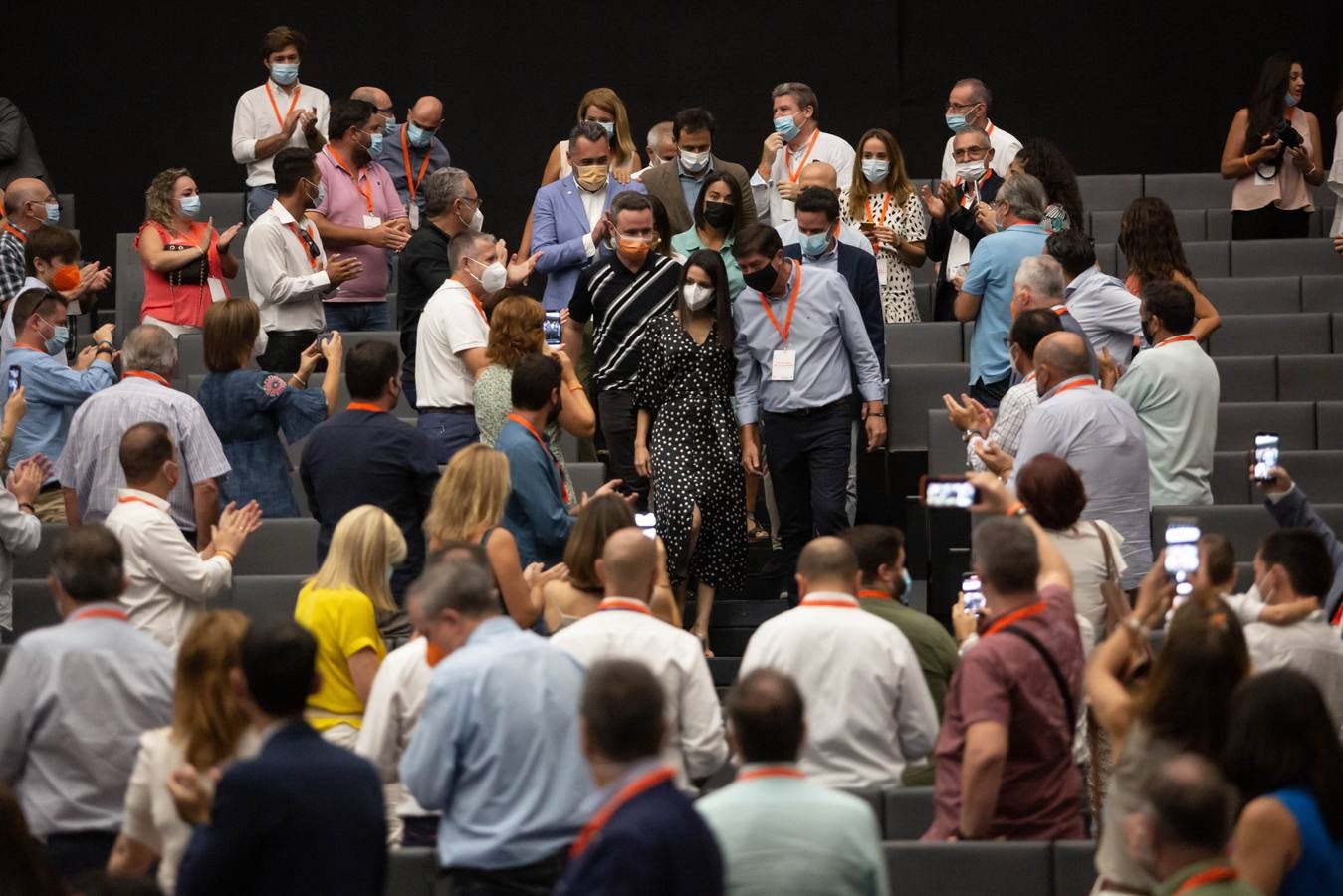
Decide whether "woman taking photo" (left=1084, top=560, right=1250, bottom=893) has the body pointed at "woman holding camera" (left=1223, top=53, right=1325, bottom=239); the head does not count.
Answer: yes

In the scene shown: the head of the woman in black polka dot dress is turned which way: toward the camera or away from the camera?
toward the camera

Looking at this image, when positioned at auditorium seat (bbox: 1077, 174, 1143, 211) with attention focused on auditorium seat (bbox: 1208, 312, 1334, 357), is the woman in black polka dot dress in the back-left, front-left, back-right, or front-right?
front-right

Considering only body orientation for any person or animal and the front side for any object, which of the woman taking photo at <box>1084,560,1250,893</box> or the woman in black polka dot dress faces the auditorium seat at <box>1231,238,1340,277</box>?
the woman taking photo

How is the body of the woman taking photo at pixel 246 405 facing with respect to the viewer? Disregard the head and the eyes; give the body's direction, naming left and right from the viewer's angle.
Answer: facing away from the viewer and to the right of the viewer

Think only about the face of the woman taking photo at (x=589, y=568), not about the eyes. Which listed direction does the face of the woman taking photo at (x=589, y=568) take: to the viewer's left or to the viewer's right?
to the viewer's right

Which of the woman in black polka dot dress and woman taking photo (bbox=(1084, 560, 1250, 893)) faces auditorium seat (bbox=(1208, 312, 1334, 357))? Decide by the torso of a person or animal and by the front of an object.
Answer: the woman taking photo

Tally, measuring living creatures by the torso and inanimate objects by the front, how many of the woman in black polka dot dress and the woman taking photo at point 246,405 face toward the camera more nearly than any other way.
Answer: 1

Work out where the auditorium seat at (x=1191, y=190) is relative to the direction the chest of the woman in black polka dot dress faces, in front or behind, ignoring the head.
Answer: behind

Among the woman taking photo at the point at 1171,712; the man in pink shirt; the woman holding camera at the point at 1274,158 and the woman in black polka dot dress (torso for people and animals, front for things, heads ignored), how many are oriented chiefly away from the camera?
1

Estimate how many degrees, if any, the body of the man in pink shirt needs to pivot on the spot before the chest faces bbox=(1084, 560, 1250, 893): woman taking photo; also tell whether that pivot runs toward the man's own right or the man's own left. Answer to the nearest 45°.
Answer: approximately 45° to the man's own right

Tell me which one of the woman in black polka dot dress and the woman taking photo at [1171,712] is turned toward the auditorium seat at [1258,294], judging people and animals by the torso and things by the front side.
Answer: the woman taking photo

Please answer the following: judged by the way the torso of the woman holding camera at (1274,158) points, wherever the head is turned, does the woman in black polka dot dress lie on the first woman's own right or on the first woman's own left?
on the first woman's own right

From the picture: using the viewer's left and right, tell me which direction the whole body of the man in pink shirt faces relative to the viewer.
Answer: facing the viewer and to the right of the viewer

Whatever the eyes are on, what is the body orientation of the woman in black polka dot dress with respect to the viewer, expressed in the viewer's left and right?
facing the viewer

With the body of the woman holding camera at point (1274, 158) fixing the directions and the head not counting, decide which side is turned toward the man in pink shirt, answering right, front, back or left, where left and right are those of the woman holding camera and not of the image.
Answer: right

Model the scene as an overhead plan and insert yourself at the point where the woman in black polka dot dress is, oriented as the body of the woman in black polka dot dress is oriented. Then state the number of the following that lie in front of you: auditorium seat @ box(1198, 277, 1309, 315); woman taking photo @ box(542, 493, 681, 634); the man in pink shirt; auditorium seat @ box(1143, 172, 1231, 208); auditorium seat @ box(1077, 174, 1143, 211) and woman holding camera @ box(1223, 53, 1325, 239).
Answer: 1

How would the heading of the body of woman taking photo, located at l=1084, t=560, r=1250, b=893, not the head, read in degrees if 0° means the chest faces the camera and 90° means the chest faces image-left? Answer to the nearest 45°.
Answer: approximately 180°
